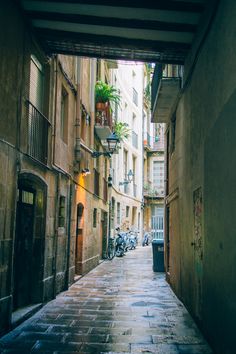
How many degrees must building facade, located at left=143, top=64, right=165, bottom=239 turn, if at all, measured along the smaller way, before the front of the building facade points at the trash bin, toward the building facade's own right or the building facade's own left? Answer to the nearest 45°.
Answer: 0° — it already faces it

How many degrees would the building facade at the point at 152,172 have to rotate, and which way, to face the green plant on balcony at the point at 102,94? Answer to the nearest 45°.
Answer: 0° — it already faces it

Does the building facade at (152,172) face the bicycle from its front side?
yes
